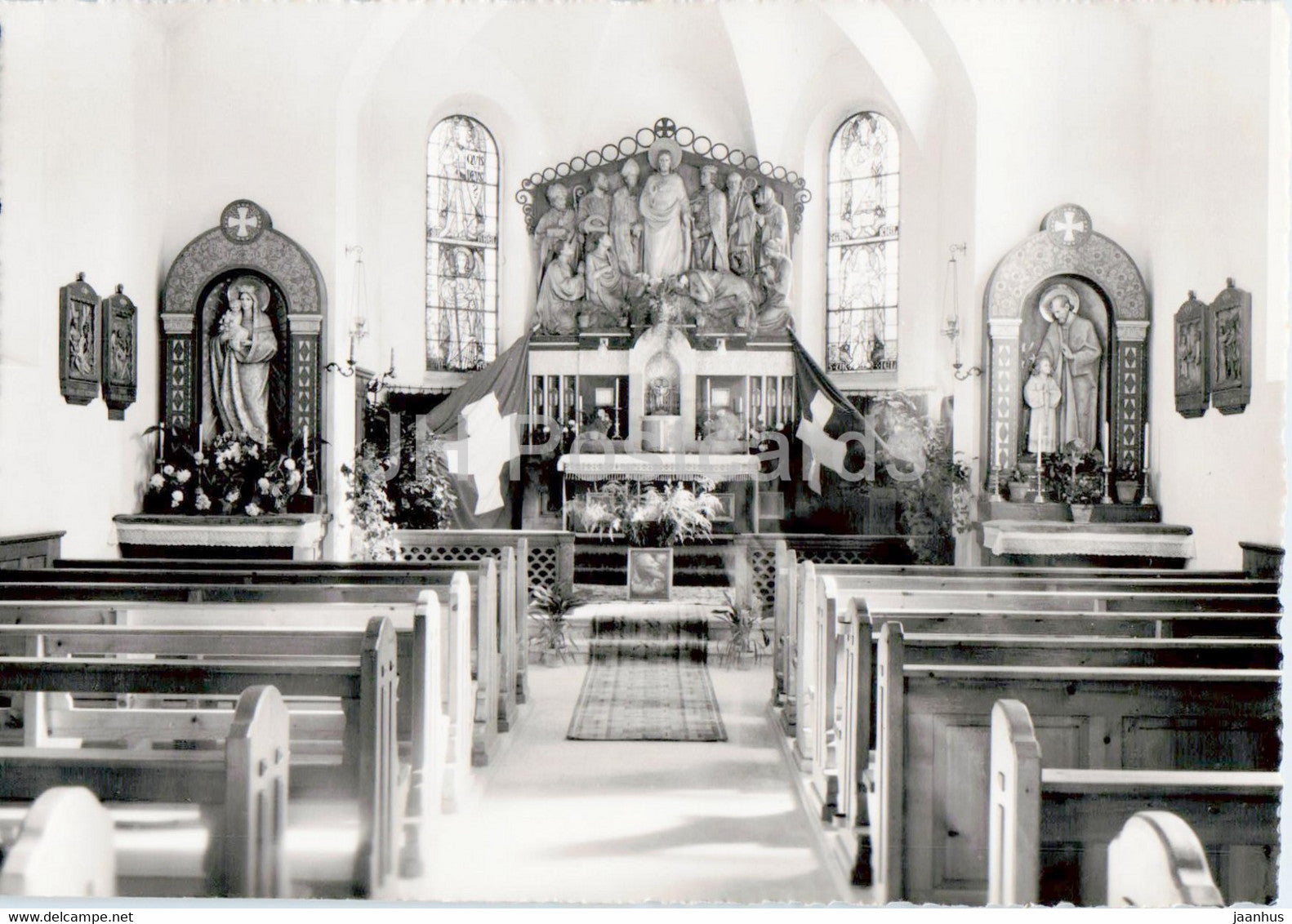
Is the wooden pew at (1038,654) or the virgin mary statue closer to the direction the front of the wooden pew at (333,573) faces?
the virgin mary statue

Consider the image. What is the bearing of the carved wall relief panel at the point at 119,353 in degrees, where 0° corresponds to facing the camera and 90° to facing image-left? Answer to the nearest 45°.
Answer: approximately 315°

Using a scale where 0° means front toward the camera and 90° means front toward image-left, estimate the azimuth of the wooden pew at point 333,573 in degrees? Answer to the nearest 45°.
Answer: approximately 180°

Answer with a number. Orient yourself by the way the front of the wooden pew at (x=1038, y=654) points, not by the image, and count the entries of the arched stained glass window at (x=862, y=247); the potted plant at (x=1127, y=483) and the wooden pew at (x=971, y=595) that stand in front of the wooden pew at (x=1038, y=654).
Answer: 3

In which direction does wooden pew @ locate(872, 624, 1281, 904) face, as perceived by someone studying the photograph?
facing away from the viewer

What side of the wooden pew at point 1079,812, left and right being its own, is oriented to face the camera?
back

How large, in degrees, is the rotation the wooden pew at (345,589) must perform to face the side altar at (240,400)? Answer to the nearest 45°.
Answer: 0° — it already faces it

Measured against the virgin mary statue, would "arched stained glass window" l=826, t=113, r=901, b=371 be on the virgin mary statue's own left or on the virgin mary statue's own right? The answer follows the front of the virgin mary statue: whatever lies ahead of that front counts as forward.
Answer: on the virgin mary statue's own left

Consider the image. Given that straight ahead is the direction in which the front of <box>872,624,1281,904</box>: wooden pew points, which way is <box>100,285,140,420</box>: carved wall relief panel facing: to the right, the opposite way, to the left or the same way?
to the right

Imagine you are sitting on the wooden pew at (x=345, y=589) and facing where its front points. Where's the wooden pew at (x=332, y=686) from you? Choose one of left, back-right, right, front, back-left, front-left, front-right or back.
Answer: back

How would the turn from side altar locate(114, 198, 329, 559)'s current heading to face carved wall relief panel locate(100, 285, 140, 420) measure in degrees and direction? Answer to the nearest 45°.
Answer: approximately 45° to its right

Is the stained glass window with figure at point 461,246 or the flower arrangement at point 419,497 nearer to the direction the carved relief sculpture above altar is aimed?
the flower arrangement
